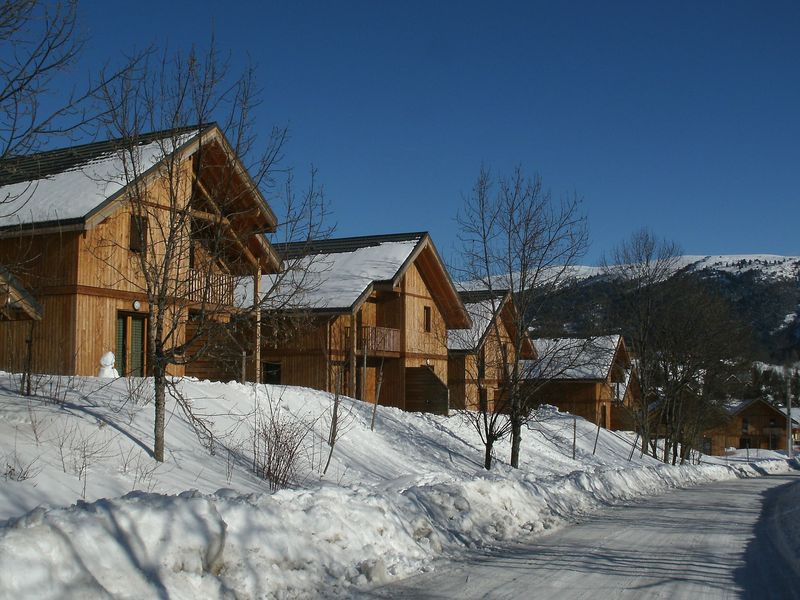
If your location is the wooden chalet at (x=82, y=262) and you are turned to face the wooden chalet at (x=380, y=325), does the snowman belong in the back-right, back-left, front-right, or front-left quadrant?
back-right

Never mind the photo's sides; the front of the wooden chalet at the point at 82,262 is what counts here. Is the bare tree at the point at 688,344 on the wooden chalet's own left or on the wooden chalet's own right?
on the wooden chalet's own left

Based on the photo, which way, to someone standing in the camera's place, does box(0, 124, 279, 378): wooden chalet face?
facing the viewer and to the right of the viewer

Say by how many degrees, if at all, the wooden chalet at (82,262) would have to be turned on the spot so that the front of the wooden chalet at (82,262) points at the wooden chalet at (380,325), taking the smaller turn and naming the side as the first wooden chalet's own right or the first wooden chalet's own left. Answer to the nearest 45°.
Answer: approximately 90° to the first wooden chalet's own left

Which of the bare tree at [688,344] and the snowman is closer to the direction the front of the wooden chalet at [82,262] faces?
the snowman

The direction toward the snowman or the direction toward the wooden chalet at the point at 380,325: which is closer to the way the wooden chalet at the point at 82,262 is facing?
the snowman
